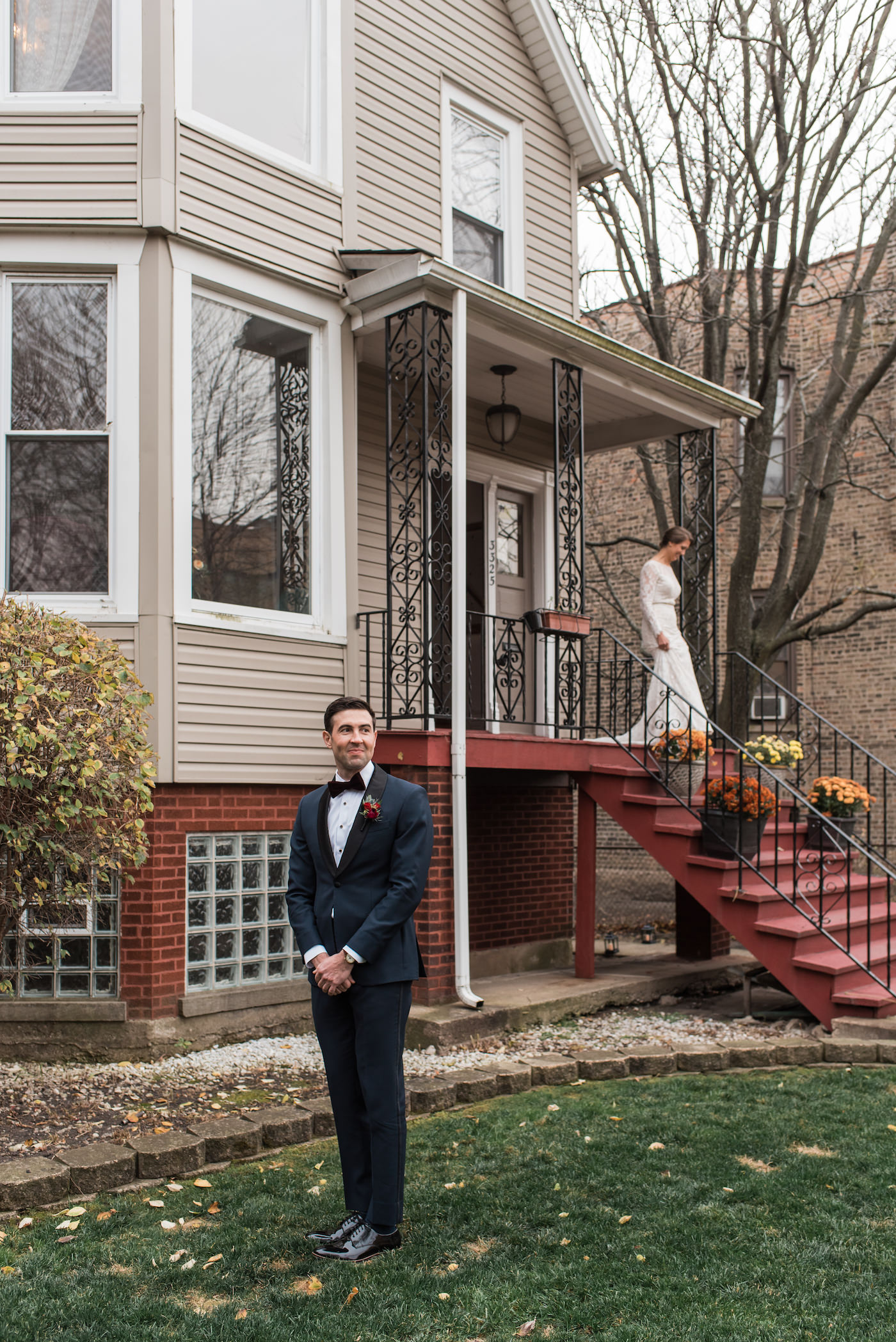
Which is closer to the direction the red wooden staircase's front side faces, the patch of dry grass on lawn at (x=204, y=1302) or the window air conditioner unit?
the patch of dry grass on lawn

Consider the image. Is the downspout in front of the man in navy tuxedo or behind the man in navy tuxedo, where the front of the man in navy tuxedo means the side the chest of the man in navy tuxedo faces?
behind

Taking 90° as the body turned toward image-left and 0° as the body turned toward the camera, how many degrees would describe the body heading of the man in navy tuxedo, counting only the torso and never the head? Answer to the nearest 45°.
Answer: approximately 45°

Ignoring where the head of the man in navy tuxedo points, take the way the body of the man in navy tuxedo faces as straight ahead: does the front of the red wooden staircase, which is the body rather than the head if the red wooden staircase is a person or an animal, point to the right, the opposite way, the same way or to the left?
to the left

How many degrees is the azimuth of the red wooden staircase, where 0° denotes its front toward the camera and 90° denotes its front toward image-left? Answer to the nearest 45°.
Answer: approximately 315°

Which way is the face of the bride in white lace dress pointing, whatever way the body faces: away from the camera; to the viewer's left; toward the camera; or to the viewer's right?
to the viewer's right
